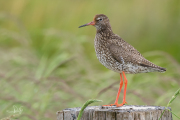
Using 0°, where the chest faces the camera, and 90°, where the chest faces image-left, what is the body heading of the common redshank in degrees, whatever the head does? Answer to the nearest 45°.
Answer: approximately 90°
